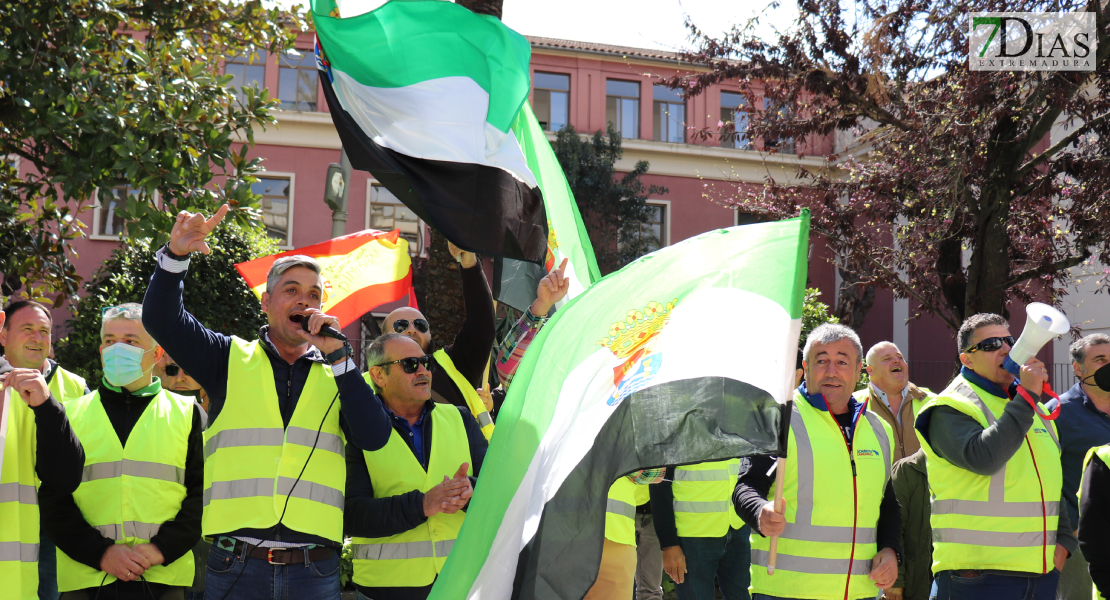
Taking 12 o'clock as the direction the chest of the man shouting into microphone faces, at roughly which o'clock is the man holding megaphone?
The man holding megaphone is roughly at 9 o'clock from the man shouting into microphone.

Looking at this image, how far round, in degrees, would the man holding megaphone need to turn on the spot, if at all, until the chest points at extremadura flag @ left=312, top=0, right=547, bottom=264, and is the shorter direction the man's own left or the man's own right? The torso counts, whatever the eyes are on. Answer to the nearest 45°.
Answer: approximately 90° to the man's own right

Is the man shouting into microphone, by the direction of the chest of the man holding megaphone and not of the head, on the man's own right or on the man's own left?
on the man's own right

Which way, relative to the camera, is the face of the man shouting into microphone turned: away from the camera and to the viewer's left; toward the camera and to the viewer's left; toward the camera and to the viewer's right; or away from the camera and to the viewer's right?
toward the camera and to the viewer's right

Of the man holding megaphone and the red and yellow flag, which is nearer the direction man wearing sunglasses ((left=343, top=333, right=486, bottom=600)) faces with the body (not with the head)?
the man holding megaphone

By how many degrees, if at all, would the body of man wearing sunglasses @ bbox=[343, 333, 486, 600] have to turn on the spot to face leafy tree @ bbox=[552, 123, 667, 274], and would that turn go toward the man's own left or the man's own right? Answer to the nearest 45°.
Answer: approximately 135° to the man's own left

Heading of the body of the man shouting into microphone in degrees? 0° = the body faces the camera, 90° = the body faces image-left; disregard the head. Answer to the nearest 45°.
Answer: approximately 0°

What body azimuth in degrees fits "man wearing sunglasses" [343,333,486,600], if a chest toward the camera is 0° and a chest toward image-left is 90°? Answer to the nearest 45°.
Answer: approximately 315°

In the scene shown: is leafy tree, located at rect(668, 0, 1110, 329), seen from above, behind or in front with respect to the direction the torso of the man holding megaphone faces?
behind
